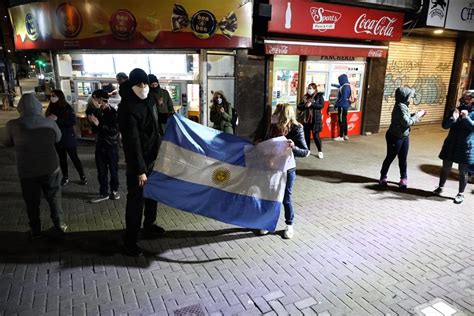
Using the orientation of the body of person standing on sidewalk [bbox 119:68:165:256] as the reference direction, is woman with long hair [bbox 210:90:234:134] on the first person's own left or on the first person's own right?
on the first person's own left

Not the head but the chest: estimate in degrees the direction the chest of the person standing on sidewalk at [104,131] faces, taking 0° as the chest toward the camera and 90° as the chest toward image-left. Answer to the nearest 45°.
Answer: approximately 45°

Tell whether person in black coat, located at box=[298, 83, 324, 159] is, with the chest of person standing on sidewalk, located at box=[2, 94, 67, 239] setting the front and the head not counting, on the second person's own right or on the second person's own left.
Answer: on the second person's own right

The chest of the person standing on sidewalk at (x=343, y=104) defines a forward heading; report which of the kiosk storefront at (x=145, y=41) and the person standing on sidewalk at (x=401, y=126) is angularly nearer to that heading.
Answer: the kiosk storefront

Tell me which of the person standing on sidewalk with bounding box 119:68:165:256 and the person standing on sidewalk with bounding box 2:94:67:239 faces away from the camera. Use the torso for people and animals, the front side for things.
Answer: the person standing on sidewalk with bounding box 2:94:67:239

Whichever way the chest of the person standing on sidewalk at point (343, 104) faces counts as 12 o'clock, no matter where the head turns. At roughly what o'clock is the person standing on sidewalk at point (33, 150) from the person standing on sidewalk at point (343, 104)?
the person standing on sidewalk at point (33, 150) is roughly at 10 o'clock from the person standing on sidewalk at point (343, 104).

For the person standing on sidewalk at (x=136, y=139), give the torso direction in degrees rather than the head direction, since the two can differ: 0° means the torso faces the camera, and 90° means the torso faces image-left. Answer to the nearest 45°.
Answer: approximately 315°

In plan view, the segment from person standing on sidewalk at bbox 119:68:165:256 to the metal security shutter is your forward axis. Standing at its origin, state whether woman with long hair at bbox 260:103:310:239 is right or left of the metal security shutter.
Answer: right

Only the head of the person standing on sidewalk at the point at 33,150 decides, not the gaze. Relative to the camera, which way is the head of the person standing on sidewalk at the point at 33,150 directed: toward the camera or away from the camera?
away from the camera

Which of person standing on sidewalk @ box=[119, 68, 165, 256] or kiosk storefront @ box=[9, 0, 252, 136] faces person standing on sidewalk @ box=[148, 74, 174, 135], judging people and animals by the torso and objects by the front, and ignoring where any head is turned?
the kiosk storefront

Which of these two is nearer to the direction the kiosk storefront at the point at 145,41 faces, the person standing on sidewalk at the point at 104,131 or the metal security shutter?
the person standing on sidewalk

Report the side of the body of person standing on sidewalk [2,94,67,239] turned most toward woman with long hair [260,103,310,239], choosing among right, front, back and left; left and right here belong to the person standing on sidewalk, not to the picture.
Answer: right

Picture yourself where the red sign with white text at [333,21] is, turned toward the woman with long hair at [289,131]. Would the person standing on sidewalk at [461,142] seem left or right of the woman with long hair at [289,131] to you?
left
